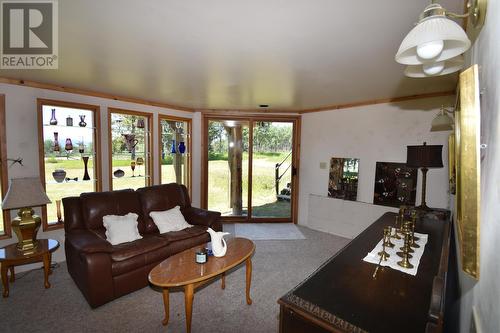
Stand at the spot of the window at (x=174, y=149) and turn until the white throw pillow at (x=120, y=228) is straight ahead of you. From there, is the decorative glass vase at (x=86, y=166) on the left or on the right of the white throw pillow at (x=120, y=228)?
right

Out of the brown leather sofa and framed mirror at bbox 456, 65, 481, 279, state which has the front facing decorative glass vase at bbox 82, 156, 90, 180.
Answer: the framed mirror

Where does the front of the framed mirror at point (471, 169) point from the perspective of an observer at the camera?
facing to the left of the viewer

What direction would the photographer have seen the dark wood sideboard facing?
facing to the left of the viewer

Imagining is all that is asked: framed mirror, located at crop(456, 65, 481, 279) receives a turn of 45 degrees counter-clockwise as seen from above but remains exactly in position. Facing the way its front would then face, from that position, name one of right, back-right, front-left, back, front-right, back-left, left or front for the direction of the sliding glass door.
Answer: right

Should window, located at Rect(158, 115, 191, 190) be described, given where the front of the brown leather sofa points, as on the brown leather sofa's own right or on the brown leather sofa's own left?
on the brown leather sofa's own left

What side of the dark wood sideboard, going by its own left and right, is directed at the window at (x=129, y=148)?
front

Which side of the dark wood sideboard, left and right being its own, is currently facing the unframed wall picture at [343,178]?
right

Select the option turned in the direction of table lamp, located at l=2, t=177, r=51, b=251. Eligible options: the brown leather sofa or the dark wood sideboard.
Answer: the dark wood sideboard

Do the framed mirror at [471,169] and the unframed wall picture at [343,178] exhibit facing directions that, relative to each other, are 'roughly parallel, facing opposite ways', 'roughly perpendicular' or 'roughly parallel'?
roughly perpendicular

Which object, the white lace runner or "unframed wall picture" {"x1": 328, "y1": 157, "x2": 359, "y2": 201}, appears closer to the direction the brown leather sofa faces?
the white lace runner

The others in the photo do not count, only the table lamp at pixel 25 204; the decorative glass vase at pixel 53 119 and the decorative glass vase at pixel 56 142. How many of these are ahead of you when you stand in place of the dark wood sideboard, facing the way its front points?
3

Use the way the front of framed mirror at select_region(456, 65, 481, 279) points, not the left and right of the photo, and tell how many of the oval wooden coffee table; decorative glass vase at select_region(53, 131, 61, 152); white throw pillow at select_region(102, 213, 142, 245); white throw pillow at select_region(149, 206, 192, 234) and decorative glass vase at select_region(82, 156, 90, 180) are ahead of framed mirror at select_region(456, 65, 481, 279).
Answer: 5

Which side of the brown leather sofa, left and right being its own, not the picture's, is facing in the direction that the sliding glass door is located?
left

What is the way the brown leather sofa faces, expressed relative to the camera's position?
facing the viewer and to the right of the viewer

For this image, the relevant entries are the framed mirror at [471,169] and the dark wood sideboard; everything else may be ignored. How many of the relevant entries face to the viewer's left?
2

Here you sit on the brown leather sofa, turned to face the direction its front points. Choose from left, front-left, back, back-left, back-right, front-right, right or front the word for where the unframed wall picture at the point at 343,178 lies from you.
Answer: front-left
